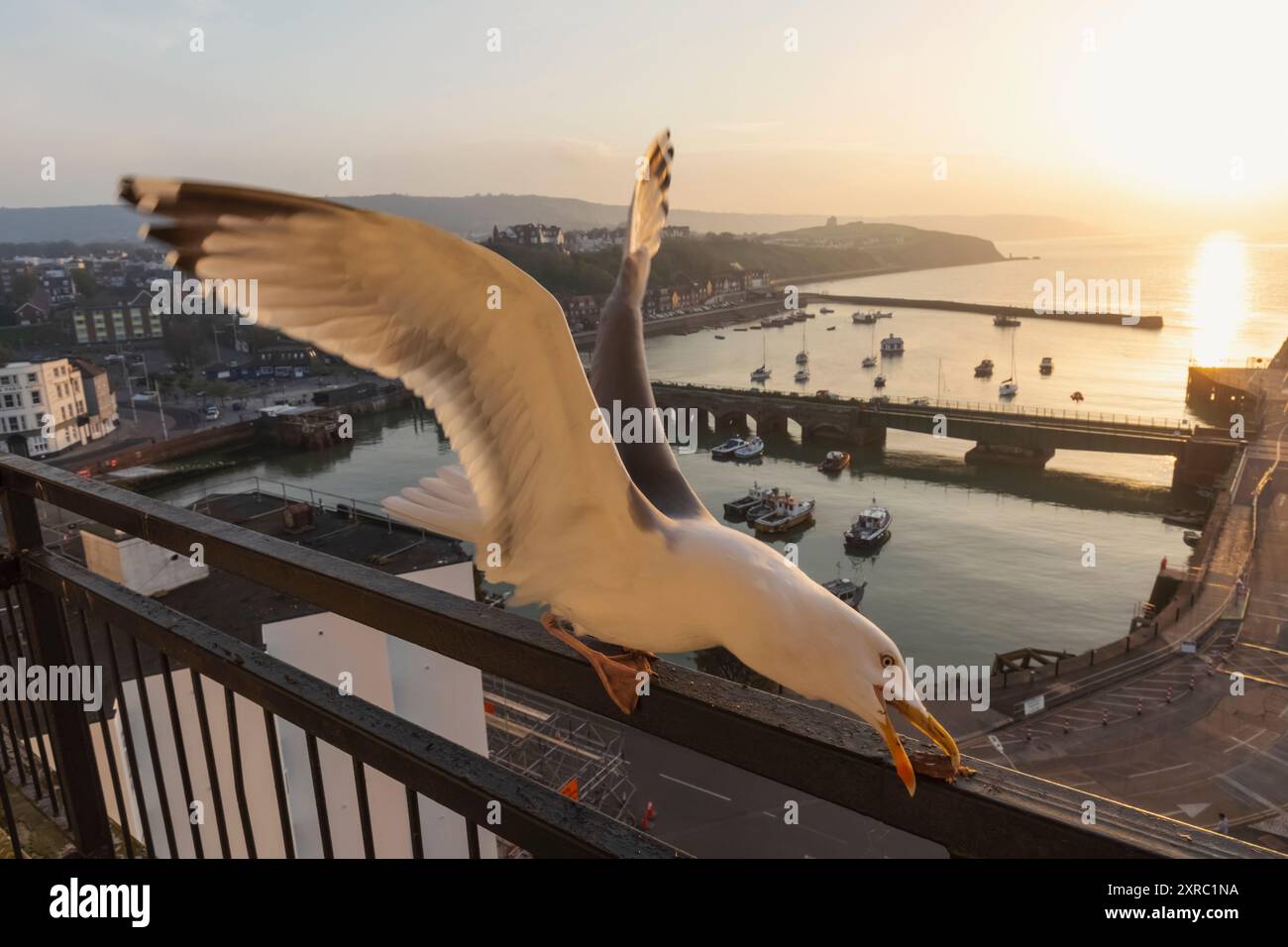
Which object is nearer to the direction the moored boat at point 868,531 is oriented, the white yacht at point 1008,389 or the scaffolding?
the white yacht

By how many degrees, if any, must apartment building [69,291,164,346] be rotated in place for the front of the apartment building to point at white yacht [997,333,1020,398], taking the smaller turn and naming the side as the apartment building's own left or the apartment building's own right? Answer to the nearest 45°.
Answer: approximately 45° to the apartment building's own left

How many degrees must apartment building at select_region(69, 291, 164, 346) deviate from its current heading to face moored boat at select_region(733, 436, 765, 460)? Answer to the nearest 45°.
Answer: approximately 45° to its left

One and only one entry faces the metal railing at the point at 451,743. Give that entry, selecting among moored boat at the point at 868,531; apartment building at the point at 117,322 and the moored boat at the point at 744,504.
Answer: the apartment building

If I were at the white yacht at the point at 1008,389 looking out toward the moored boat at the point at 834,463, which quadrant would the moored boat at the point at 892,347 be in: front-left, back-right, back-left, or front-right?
back-right

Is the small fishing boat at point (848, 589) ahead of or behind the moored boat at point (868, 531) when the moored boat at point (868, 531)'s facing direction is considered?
behind

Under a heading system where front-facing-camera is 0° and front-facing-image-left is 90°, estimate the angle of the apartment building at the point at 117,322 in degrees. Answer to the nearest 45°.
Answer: approximately 0°

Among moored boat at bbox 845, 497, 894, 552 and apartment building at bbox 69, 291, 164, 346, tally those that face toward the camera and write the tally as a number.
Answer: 1

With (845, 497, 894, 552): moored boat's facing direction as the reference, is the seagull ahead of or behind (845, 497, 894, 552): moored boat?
behind
